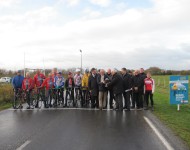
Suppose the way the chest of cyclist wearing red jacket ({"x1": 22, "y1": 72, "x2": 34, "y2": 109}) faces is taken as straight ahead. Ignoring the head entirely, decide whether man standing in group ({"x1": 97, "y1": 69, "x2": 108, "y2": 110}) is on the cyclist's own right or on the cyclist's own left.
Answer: on the cyclist's own left

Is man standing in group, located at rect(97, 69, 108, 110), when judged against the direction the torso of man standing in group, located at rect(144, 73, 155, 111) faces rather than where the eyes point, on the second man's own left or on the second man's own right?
on the second man's own right

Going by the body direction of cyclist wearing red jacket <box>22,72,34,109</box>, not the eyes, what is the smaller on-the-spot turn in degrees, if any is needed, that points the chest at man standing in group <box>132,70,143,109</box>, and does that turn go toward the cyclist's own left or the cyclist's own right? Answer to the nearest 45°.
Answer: approximately 90° to the cyclist's own left

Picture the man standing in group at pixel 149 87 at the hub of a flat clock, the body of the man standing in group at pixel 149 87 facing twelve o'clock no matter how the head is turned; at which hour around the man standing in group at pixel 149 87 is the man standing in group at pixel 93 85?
the man standing in group at pixel 93 85 is roughly at 3 o'clock from the man standing in group at pixel 149 87.

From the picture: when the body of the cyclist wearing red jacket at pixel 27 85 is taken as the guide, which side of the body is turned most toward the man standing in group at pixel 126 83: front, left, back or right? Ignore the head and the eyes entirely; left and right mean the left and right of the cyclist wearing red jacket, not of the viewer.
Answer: left

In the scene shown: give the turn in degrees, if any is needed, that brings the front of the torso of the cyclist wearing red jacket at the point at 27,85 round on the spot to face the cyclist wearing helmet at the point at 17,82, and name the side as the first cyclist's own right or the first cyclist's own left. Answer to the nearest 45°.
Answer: approximately 135° to the first cyclist's own right

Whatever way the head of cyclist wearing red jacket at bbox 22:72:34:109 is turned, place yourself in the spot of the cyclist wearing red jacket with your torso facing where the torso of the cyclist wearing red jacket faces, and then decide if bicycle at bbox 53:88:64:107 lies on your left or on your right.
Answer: on your left

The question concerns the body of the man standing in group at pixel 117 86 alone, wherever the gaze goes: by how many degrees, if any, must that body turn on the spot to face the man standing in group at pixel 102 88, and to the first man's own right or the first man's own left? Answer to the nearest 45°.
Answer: approximately 45° to the first man's own right

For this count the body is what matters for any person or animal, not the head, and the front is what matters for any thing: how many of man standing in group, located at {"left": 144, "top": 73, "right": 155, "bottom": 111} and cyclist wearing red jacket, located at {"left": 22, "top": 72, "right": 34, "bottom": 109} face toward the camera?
2

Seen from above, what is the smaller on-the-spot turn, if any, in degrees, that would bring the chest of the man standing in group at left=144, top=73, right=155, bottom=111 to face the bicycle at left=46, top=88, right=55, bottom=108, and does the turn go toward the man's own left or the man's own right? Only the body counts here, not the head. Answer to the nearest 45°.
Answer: approximately 90° to the man's own right
